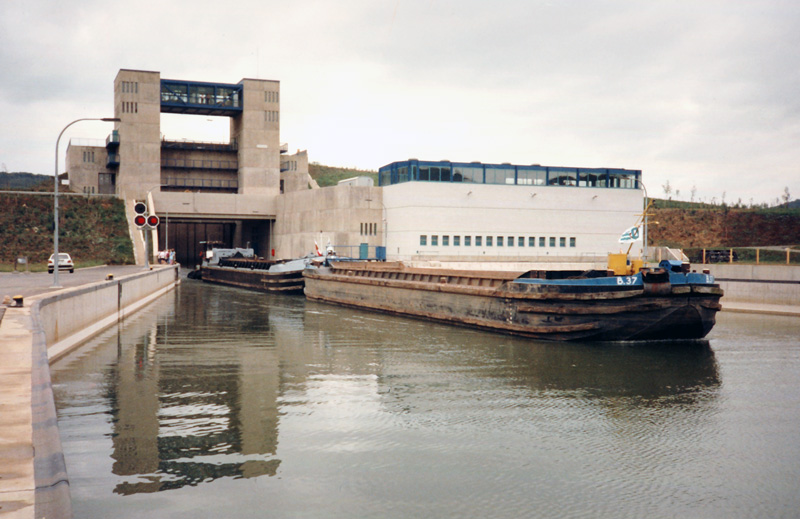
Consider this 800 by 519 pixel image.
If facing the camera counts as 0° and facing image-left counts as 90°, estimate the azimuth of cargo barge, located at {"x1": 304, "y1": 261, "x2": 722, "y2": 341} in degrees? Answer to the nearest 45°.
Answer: approximately 315°

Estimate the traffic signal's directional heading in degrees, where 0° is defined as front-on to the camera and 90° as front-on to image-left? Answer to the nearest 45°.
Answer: approximately 0°
